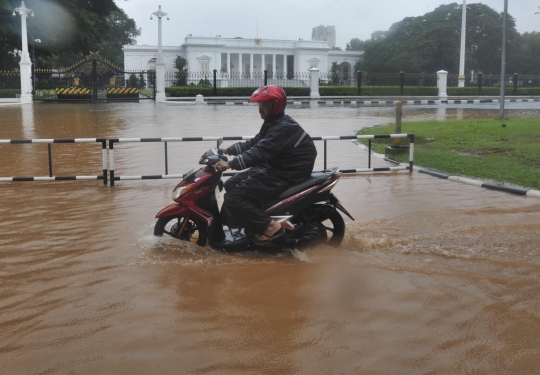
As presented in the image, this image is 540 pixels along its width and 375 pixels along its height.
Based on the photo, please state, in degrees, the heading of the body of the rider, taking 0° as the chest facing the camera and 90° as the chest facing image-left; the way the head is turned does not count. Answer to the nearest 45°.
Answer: approximately 90°

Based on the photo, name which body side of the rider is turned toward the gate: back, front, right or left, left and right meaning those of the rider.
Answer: right

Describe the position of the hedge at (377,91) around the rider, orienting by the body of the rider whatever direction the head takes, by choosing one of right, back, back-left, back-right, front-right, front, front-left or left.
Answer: right

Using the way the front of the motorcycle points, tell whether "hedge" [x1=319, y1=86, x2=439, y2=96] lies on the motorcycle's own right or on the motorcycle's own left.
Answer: on the motorcycle's own right

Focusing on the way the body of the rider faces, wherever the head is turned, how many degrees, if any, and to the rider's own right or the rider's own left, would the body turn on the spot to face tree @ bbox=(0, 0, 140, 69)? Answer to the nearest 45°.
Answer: approximately 90° to the rider's own right

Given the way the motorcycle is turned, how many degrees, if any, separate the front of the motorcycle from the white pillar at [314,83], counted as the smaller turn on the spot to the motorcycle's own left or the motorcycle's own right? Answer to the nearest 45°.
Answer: approximately 90° to the motorcycle's own right

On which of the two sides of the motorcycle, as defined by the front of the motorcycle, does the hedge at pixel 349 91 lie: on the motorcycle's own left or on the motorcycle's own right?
on the motorcycle's own right

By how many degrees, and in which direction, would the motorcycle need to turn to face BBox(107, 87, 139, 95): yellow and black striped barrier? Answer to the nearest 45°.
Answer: approximately 90° to its right

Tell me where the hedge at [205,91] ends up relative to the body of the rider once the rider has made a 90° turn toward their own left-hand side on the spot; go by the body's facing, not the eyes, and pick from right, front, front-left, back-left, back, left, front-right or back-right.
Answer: back

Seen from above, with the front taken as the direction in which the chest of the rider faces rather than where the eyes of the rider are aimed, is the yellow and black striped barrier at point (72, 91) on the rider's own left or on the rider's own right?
on the rider's own right

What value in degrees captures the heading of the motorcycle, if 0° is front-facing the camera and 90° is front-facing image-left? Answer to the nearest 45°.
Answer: approximately 90°
